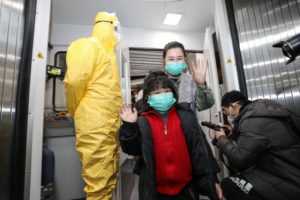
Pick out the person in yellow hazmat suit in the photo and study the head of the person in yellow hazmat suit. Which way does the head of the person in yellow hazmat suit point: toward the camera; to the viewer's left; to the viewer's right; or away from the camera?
to the viewer's right

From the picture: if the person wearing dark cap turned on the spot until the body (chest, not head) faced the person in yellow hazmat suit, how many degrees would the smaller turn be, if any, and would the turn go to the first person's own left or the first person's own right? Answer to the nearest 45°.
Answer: approximately 45° to the first person's own left

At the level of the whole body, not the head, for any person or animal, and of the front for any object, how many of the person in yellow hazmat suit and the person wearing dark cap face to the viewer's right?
1

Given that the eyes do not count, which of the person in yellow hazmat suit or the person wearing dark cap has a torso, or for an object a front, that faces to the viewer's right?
the person in yellow hazmat suit

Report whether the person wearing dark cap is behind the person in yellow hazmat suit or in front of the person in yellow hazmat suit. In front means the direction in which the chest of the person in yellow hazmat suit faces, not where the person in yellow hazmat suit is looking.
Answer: in front

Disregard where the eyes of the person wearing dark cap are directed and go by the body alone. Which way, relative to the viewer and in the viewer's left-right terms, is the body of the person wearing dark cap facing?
facing to the left of the viewer

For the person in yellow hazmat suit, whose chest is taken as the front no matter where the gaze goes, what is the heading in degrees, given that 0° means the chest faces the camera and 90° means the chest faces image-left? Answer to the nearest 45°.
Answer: approximately 270°

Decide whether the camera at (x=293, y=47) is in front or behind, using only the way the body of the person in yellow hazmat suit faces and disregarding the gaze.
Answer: in front
